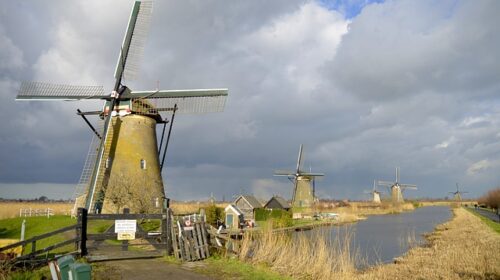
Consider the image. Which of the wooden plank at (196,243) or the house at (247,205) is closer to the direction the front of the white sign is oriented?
the wooden plank

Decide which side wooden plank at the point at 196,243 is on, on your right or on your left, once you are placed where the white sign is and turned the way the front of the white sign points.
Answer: on your left

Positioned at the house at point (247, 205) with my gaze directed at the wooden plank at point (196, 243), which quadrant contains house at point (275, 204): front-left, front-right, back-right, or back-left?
back-left

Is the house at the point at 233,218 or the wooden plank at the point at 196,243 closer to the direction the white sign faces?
the wooden plank

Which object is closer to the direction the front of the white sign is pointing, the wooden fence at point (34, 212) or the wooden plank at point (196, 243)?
the wooden plank

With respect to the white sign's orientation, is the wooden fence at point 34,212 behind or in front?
behind

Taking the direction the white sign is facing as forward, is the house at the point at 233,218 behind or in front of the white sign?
behind

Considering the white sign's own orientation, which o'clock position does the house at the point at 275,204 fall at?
The house is roughly at 7 o'clock from the white sign.

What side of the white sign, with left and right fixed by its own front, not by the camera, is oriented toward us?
front
